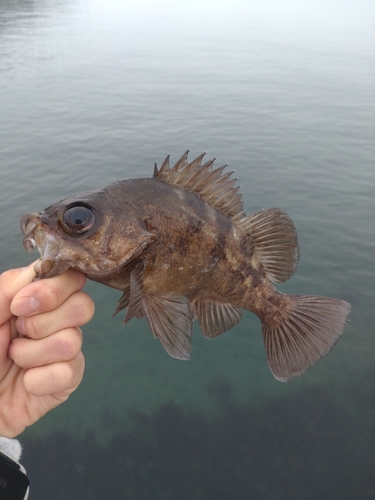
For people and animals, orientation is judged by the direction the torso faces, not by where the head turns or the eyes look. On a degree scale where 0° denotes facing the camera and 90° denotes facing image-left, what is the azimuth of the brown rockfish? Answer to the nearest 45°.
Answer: approximately 90°
